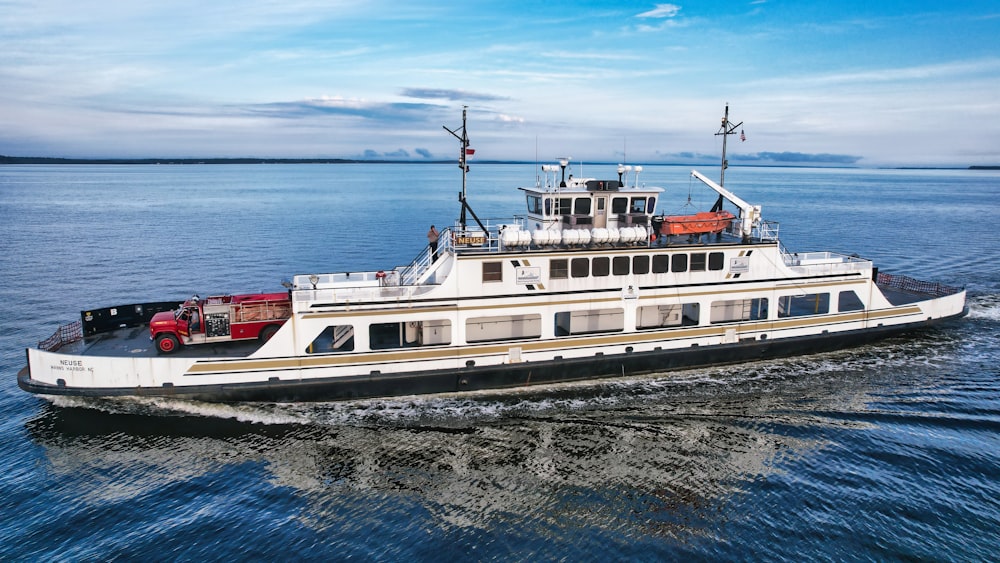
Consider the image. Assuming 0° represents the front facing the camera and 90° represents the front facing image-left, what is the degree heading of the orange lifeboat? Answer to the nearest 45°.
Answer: approximately 270°

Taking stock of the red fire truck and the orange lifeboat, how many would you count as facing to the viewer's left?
1

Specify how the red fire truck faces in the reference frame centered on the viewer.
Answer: facing to the left of the viewer

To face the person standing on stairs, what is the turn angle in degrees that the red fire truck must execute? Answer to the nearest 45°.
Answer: approximately 180°

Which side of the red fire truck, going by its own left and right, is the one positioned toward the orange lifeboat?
back

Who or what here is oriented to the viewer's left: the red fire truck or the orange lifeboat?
the red fire truck

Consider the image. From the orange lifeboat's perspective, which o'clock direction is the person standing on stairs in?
The person standing on stairs is roughly at 5 o'clock from the orange lifeboat.
